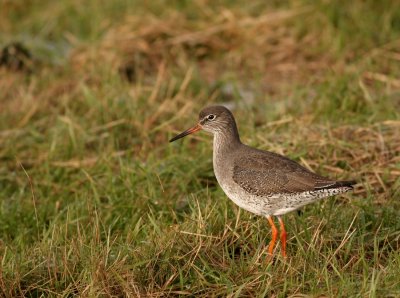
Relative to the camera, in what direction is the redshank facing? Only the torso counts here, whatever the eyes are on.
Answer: to the viewer's left
